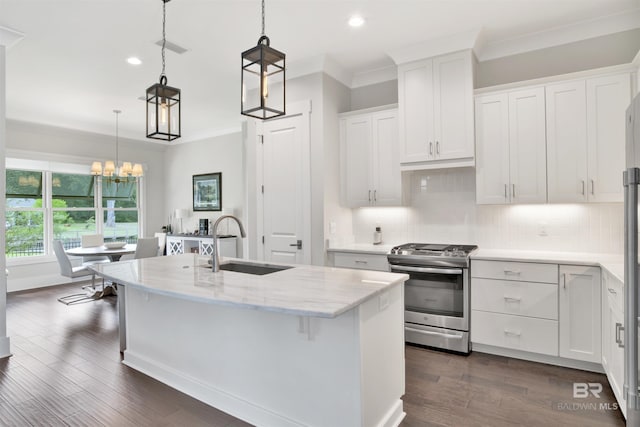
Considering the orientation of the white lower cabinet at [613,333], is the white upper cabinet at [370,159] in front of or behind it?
in front

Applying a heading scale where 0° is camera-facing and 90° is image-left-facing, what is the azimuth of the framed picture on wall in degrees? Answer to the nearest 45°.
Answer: approximately 45°

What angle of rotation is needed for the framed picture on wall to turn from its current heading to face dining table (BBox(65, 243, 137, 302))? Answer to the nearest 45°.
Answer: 0° — it already faces it

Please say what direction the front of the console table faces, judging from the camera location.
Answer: facing the viewer and to the left of the viewer

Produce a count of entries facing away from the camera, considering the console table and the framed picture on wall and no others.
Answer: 0

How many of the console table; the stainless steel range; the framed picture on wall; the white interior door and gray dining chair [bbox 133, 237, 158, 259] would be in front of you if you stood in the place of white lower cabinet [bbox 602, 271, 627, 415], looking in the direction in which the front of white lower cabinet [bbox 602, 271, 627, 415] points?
5

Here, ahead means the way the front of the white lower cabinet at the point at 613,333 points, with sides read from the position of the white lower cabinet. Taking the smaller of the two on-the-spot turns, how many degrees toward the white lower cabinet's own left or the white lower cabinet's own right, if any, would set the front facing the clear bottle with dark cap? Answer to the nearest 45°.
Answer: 0° — it already faces it

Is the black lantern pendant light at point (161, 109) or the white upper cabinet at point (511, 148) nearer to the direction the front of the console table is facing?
the black lantern pendant light

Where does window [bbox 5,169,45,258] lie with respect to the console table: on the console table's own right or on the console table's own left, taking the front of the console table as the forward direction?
on the console table's own right

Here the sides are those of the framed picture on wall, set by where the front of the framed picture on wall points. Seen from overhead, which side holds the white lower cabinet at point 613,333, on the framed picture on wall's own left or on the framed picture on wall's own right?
on the framed picture on wall's own left

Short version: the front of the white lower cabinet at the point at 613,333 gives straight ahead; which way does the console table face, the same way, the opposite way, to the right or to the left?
to the left

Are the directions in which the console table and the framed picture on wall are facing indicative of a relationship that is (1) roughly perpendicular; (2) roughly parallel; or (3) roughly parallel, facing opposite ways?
roughly parallel

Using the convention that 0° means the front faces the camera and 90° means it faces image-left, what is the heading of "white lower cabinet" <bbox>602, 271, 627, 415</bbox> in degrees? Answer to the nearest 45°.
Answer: approximately 90°
